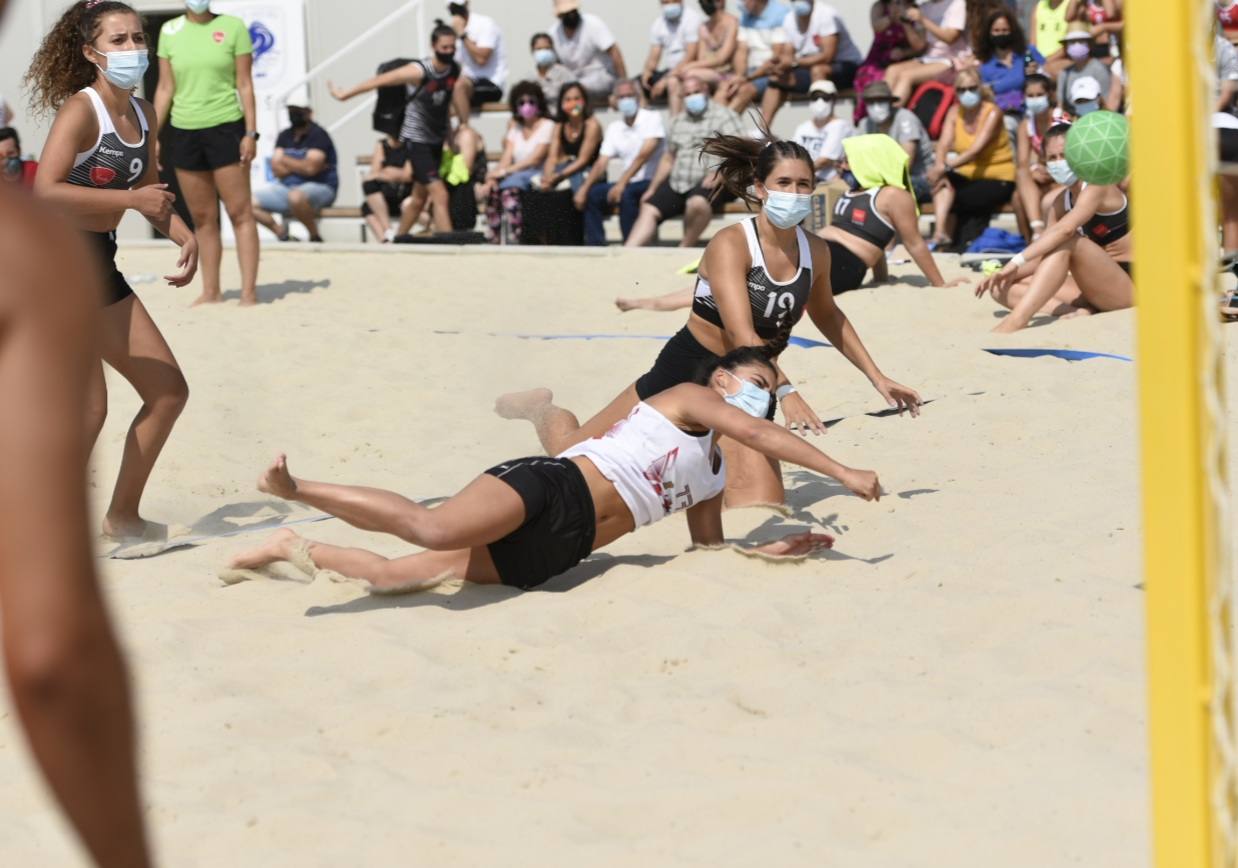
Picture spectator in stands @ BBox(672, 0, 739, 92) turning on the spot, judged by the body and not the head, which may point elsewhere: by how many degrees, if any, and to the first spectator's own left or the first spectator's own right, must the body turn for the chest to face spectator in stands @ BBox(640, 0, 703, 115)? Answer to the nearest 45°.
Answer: approximately 90° to the first spectator's own right

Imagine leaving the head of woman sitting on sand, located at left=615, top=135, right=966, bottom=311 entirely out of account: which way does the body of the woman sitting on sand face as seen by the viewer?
to the viewer's left

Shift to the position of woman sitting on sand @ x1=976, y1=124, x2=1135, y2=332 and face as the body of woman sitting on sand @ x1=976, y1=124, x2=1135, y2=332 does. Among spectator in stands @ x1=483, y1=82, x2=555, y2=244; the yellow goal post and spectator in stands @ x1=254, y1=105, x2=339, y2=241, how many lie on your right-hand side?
2

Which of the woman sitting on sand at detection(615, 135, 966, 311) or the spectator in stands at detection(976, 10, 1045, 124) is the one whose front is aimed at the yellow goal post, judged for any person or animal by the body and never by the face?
the spectator in stands

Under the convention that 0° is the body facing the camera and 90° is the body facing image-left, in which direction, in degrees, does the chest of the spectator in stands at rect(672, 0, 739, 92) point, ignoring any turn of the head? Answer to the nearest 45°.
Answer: approximately 45°

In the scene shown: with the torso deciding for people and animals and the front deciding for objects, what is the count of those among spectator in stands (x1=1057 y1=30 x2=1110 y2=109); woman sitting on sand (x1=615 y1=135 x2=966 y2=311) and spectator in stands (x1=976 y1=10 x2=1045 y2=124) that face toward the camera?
2

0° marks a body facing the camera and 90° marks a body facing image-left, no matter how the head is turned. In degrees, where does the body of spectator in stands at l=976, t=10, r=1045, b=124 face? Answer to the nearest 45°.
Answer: approximately 0°

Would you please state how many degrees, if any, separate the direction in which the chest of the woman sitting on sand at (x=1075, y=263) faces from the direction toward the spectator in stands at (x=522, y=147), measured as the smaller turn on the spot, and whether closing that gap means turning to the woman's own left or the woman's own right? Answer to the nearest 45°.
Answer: approximately 90° to the woman's own right
